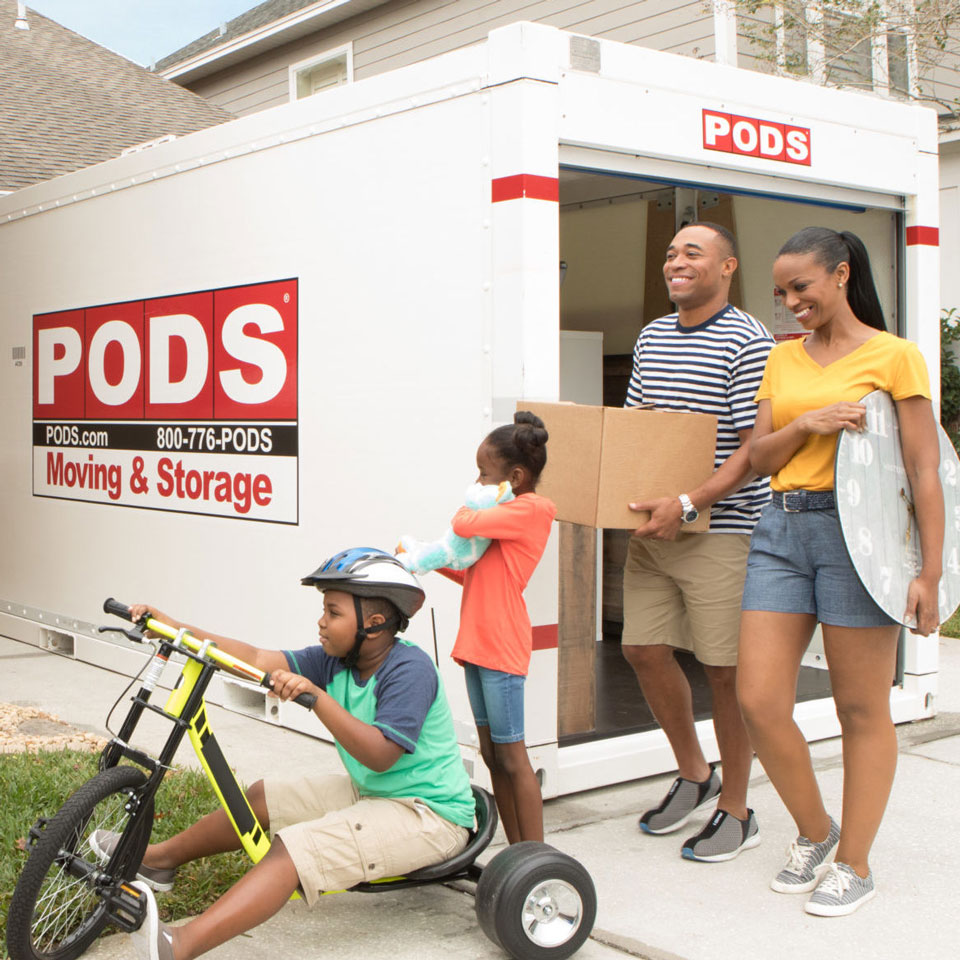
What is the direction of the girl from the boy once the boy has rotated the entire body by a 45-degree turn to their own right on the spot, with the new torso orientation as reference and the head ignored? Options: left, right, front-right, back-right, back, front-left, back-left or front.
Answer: right

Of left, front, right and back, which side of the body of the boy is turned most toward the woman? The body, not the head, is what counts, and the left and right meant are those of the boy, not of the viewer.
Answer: back

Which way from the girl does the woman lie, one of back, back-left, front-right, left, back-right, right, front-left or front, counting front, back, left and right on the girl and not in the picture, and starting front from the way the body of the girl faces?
back

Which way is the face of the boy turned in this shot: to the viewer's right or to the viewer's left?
to the viewer's left

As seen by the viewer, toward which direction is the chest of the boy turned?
to the viewer's left

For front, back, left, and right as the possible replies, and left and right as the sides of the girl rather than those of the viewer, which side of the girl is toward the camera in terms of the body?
left

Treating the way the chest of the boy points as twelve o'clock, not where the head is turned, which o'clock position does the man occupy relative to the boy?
The man is roughly at 5 o'clock from the boy.

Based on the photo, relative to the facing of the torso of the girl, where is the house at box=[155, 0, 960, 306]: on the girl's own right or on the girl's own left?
on the girl's own right

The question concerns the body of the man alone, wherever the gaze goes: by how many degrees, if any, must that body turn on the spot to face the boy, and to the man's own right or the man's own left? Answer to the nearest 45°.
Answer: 0° — they already face them
